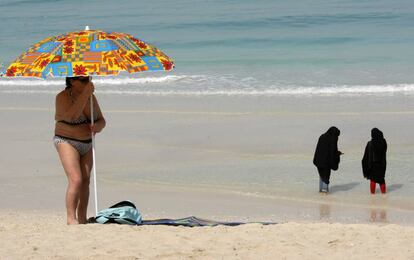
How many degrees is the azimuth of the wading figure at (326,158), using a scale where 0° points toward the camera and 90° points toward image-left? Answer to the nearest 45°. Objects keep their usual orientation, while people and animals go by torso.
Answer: approximately 270°

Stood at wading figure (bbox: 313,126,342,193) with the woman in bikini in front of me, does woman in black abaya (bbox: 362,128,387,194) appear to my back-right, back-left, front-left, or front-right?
back-left

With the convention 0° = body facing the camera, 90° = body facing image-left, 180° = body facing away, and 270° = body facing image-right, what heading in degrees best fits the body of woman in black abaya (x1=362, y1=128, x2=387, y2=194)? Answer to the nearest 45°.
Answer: approximately 180°

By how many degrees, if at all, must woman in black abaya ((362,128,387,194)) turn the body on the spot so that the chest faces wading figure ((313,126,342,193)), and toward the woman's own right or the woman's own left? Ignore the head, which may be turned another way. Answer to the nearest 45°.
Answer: approximately 90° to the woman's own left

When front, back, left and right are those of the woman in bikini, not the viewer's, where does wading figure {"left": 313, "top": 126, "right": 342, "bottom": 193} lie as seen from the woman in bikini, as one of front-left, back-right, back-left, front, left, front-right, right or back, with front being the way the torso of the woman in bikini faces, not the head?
left

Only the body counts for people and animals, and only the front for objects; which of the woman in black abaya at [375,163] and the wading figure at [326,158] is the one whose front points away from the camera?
the woman in black abaya

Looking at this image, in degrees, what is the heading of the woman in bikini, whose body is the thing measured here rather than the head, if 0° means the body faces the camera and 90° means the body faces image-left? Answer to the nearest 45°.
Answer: approximately 315°

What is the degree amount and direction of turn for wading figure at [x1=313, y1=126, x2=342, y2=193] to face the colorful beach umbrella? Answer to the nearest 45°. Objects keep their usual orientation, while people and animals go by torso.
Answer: approximately 135° to its right

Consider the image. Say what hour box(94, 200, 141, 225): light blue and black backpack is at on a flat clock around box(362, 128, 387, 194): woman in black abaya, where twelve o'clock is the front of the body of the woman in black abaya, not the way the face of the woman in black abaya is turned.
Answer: The light blue and black backpack is roughly at 7 o'clock from the woman in black abaya.

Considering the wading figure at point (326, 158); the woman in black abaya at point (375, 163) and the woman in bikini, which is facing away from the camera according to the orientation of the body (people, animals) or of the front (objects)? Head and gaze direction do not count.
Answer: the woman in black abaya

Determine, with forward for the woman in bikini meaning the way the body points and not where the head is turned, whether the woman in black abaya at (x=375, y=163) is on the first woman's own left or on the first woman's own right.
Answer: on the first woman's own left
